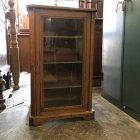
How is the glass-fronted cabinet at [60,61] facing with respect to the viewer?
toward the camera
